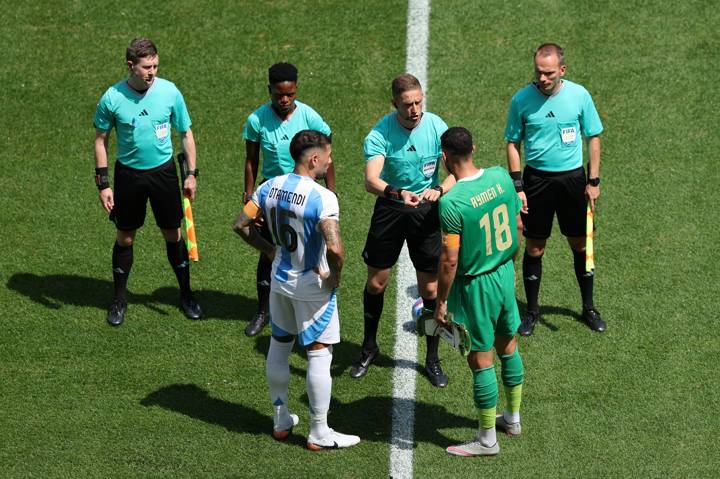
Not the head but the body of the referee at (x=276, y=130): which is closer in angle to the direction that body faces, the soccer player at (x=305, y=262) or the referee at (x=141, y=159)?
the soccer player

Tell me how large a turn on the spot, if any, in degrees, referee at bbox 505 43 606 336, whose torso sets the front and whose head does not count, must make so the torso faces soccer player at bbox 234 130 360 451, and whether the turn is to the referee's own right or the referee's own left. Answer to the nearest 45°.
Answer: approximately 45° to the referee's own right

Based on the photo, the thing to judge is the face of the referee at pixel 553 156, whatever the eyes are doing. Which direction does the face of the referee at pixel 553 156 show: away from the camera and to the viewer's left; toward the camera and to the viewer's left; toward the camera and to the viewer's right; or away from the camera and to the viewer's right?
toward the camera and to the viewer's left

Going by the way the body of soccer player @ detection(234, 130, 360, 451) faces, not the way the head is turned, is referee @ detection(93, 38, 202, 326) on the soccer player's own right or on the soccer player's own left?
on the soccer player's own left

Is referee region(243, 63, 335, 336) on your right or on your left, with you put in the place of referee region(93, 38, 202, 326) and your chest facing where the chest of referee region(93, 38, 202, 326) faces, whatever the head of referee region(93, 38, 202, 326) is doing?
on your left

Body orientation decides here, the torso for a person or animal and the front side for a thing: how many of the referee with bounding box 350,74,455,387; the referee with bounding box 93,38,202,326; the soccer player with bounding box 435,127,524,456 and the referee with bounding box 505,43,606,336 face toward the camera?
3

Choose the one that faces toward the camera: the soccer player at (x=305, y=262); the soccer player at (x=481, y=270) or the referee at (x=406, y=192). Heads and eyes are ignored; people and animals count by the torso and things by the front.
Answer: the referee

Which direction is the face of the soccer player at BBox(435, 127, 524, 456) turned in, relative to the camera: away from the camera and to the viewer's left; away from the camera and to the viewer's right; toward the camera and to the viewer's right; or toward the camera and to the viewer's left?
away from the camera and to the viewer's left

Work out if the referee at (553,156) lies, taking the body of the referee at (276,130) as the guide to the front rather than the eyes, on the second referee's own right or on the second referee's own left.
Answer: on the second referee's own left

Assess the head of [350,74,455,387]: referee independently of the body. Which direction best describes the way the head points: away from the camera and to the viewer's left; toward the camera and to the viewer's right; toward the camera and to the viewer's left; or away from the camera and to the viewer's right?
toward the camera and to the viewer's right

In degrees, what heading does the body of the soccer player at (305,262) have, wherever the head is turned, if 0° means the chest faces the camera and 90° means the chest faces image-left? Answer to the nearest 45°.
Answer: approximately 225°

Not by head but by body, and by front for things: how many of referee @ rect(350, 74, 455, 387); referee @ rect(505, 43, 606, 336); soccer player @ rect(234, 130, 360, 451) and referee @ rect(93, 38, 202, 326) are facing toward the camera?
3

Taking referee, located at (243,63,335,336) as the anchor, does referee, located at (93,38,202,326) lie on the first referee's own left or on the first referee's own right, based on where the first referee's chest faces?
on the first referee's own right

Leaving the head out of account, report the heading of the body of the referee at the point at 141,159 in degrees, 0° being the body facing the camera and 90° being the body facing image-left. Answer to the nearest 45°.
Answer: approximately 0°
